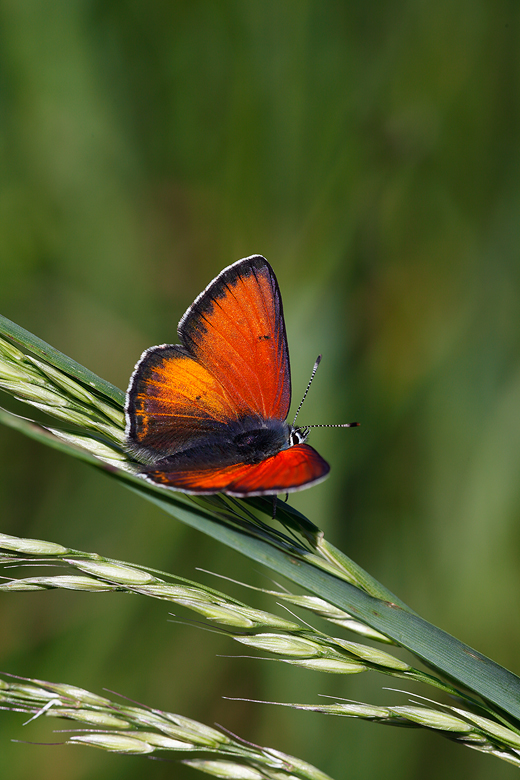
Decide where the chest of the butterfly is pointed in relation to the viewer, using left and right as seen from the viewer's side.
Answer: facing to the right of the viewer
